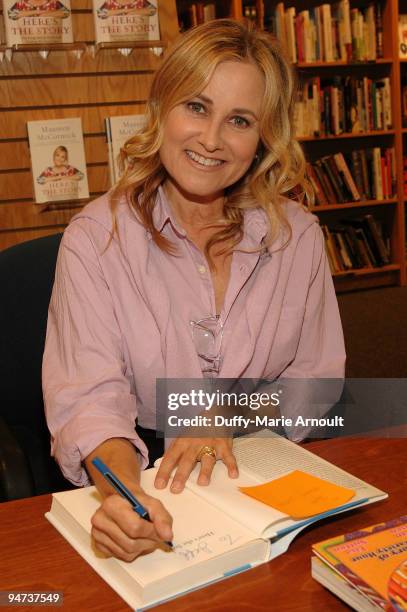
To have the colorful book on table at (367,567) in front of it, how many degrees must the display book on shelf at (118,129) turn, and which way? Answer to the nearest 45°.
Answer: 0° — it already faces it

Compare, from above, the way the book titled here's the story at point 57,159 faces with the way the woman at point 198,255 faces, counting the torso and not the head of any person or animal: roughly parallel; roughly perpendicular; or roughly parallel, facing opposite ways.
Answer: roughly parallel

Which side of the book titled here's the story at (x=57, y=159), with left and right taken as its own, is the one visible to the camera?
front

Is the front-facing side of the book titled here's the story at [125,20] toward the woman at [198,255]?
yes

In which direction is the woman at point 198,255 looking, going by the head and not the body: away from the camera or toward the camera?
toward the camera

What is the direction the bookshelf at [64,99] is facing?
toward the camera

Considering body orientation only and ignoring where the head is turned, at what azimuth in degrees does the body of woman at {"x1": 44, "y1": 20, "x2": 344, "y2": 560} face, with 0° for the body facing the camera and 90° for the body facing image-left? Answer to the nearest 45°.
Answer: approximately 0°

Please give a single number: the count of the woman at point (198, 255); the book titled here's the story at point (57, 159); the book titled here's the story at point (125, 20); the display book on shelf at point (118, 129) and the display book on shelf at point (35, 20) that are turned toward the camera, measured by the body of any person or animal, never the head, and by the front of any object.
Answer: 5

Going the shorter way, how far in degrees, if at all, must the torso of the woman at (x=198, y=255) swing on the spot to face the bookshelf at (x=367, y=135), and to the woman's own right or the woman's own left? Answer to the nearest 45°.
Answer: approximately 180°

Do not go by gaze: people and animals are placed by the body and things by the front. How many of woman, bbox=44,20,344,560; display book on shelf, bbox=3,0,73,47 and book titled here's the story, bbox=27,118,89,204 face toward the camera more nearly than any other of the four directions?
3

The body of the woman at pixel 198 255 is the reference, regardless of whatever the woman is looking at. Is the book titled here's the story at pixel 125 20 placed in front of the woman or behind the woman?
behind

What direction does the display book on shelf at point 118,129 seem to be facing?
toward the camera

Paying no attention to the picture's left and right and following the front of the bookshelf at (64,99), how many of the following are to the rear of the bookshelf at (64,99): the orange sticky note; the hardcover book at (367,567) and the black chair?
0

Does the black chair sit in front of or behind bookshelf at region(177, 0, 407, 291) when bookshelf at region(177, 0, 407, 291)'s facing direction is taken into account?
in front

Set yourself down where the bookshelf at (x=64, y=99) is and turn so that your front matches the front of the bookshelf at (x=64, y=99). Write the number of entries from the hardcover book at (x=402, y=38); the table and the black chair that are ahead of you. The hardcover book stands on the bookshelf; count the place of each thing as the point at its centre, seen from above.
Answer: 2

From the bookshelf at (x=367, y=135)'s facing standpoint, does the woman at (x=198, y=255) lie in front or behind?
in front

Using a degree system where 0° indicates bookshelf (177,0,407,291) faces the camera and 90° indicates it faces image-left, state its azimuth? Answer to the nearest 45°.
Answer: approximately 45°

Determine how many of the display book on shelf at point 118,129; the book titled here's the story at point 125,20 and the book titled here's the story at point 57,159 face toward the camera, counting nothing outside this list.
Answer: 3

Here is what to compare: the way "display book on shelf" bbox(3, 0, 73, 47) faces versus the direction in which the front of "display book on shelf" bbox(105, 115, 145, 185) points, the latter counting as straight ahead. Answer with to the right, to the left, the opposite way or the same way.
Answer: the same way
